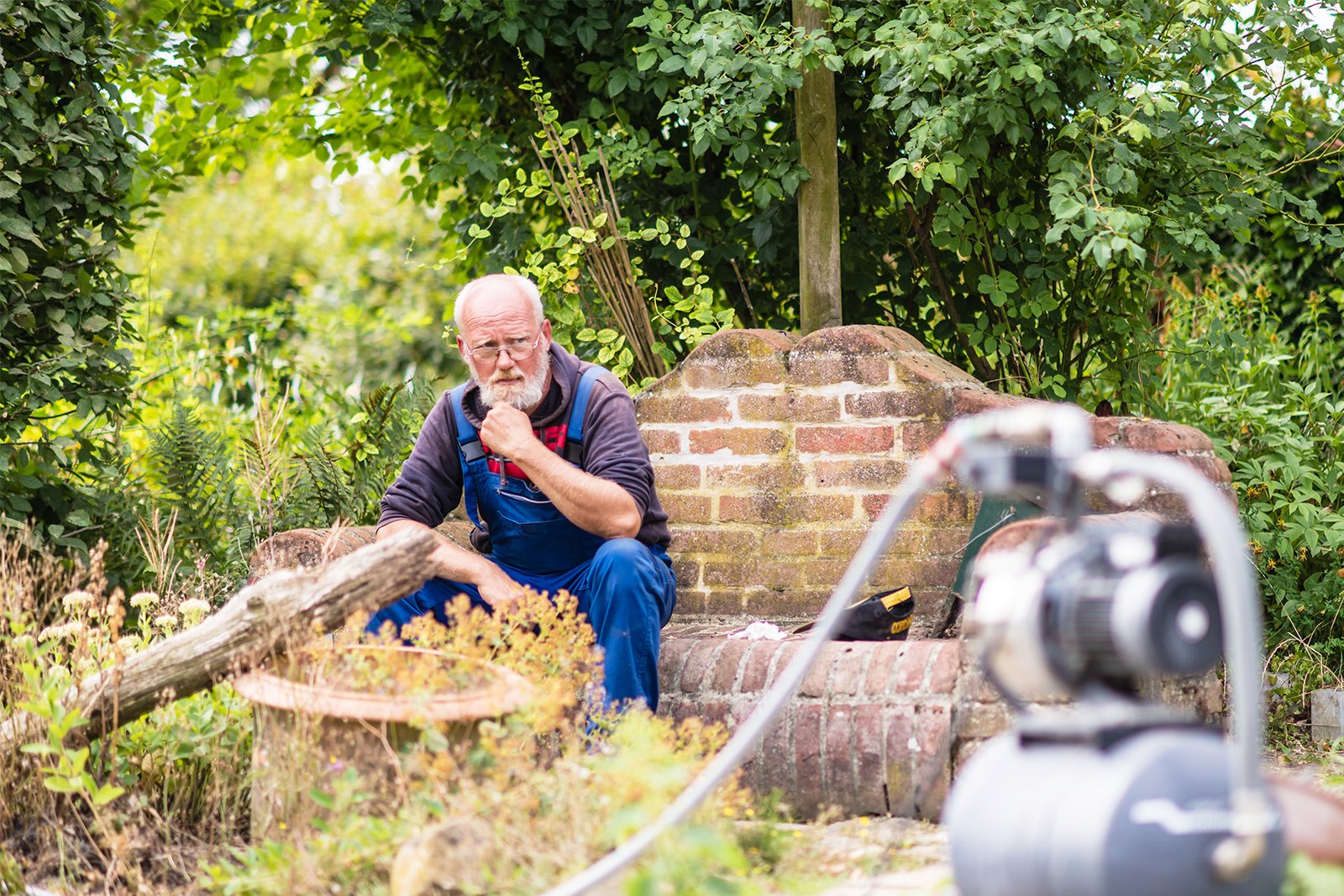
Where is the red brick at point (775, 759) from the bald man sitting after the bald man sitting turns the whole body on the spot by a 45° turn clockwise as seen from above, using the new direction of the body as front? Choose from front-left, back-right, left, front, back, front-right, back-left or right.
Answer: left

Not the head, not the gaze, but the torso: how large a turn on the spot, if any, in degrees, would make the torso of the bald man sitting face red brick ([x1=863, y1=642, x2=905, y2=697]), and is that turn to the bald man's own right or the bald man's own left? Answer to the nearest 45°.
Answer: approximately 45° to the bald man's own left

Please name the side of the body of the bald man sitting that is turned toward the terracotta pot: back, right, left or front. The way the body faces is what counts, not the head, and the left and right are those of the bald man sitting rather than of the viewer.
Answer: front

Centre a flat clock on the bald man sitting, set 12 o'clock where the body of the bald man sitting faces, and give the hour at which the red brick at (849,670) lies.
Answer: The red brick is roughly at 10 o'clock from the bald man sitting.

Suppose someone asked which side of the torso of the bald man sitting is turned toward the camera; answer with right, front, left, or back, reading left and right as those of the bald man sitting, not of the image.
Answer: front

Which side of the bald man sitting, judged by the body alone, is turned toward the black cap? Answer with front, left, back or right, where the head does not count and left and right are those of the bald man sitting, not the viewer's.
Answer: left
